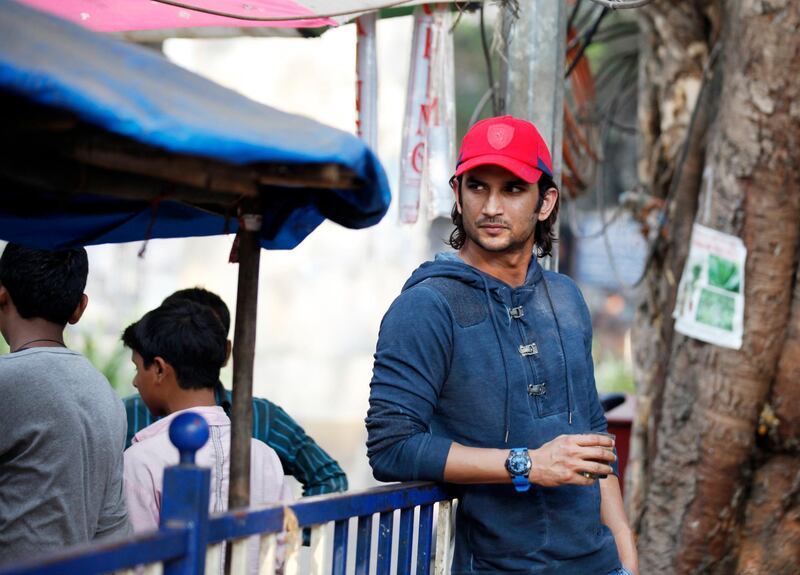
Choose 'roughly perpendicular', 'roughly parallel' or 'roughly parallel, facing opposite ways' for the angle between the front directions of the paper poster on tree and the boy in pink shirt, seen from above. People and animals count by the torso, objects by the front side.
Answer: roughly parallel, facing opposite ways

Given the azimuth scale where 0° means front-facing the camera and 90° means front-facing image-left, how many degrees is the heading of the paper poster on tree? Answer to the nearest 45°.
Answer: approximately 0°

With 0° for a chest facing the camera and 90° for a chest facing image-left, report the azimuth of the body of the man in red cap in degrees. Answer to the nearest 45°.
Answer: approximately 315°

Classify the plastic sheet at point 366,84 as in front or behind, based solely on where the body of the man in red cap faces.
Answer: behind

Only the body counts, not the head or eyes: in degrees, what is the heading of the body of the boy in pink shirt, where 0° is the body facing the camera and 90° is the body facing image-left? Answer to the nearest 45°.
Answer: approximately 135°

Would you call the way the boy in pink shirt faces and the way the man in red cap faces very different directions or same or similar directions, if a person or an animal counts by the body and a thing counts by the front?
very different directions

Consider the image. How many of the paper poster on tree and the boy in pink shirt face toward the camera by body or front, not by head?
1

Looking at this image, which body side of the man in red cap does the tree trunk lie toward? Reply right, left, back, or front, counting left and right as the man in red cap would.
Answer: left

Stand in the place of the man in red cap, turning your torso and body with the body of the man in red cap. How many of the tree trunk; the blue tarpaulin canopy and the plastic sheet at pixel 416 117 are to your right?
1

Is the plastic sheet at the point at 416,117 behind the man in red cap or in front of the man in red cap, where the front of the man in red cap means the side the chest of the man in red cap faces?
behind

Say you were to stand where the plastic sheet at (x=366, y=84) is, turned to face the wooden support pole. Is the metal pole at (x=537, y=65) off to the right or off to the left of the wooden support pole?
left

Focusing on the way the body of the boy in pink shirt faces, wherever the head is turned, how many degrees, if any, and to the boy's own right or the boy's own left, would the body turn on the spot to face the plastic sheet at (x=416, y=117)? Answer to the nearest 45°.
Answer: approximately 90° to the boy's own right
